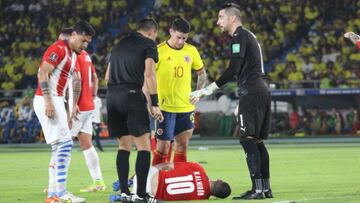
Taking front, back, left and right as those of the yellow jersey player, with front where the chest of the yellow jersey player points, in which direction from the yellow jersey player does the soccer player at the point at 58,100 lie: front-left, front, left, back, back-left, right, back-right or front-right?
front-right

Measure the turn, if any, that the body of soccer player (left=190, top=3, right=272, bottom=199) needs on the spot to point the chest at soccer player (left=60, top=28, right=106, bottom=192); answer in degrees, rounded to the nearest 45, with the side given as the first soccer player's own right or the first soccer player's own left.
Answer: approximately 45° to the first soccer player's own right

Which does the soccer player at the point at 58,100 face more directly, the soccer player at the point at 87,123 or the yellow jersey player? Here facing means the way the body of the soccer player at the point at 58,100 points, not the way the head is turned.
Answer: the yellow jersey player

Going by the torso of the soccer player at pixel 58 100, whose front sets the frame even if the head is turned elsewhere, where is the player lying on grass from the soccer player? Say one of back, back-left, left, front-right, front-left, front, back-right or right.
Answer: front-left

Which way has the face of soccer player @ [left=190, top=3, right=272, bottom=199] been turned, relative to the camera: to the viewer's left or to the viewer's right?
to the viewer's left
